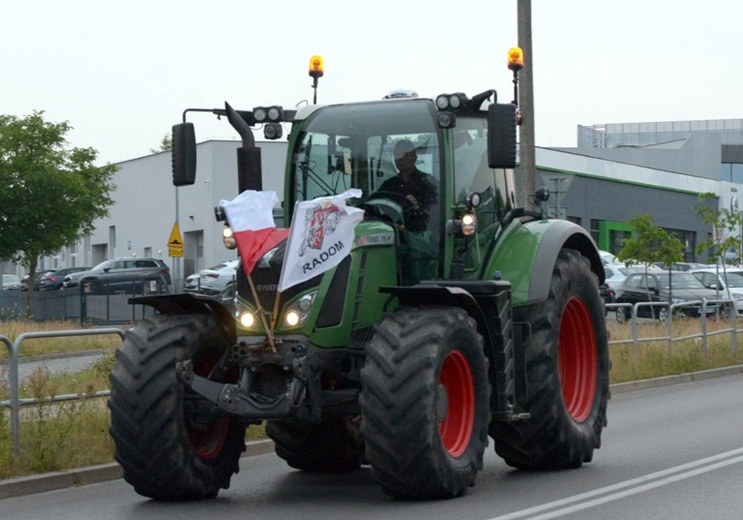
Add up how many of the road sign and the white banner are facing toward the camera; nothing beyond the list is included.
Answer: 2

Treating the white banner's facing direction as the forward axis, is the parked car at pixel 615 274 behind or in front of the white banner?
behind

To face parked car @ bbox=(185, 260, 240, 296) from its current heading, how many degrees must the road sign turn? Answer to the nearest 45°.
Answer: approximately 180°

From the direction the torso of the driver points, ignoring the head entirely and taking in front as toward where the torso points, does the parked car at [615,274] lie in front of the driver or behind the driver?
behind

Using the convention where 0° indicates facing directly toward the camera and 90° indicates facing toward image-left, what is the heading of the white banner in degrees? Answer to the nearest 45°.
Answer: approximately 0°

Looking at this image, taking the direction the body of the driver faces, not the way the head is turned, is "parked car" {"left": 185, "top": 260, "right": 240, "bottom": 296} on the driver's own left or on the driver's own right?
on the driver's own right

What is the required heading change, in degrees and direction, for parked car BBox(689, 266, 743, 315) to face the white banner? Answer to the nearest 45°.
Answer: approximately 45° to its right

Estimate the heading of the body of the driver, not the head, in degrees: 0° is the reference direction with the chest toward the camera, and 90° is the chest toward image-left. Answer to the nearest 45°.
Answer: approximately 45°
